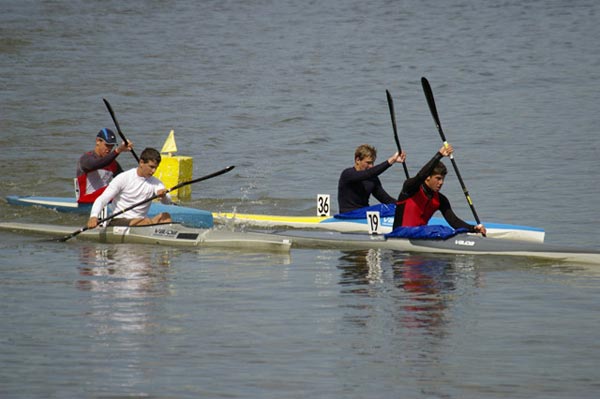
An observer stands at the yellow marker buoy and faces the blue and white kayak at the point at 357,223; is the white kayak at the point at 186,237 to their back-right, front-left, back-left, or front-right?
front-right

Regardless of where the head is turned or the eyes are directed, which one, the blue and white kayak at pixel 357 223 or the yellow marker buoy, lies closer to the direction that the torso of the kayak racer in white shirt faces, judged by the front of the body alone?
the blue and white kayak

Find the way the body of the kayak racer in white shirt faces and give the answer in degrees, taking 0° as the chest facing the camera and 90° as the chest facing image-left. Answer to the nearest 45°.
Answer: approximately 315°

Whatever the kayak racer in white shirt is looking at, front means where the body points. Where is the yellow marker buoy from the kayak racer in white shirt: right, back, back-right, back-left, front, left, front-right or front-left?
back-left

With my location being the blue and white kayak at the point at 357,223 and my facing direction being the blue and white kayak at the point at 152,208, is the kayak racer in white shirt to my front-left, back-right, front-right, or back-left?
front-left

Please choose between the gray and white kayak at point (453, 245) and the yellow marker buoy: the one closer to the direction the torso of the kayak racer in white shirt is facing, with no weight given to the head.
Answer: the gray and white kayak

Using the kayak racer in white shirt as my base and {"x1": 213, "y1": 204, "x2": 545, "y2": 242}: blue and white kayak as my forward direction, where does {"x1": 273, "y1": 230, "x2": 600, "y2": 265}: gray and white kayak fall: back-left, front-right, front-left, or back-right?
front-right
